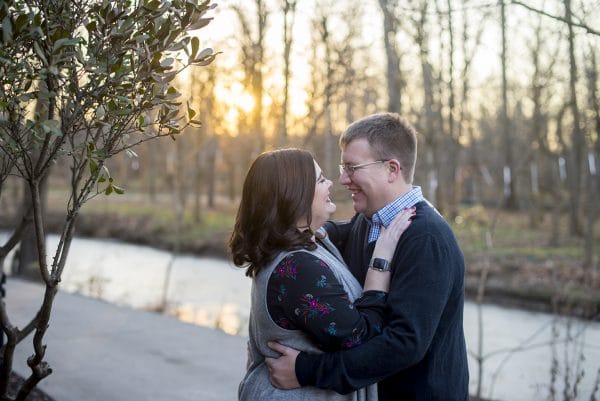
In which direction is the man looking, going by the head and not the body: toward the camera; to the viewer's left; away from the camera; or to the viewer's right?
to the viewer's left

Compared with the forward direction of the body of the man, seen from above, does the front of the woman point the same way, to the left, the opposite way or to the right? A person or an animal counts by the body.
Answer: the opposite way

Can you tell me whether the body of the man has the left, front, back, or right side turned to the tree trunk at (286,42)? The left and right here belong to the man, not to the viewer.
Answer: right

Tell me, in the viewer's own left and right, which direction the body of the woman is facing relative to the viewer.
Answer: facing to the right of the viewer

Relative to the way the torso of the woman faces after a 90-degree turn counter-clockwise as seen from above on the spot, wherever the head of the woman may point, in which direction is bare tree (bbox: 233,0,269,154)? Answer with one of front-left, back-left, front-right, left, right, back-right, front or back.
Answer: front

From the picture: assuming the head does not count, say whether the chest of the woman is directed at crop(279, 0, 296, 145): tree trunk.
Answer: no

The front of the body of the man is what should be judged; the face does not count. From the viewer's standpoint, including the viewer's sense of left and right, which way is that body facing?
facing to the left of the viewer
